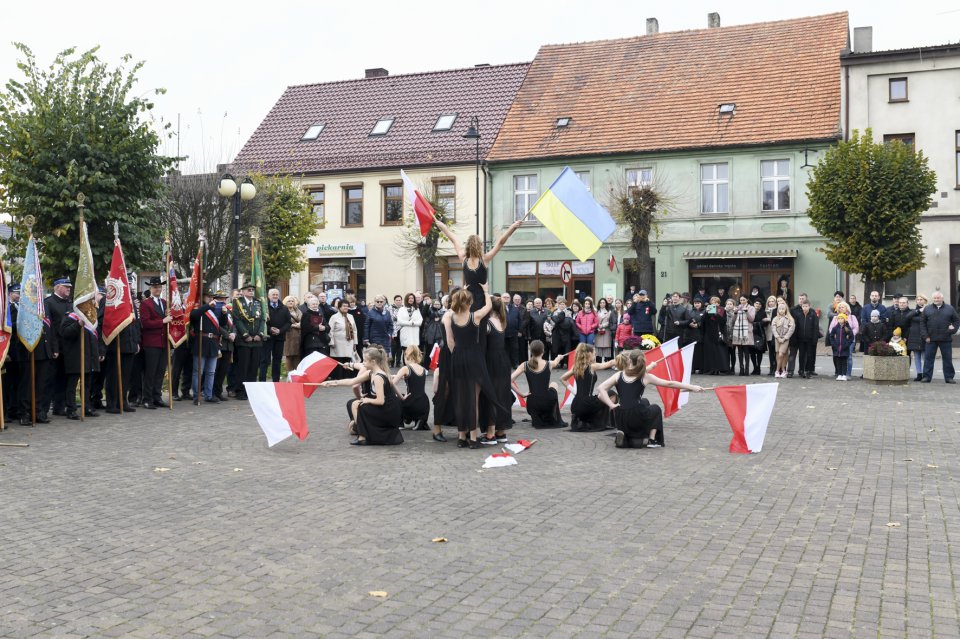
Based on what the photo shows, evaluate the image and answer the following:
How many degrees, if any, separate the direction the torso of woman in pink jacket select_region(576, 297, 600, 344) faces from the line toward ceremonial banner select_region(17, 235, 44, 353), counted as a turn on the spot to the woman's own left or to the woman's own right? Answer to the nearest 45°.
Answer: approximately 45° to the woman's own right

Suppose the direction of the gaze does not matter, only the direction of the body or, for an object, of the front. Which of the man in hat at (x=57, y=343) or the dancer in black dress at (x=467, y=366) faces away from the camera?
the dancer in black dress

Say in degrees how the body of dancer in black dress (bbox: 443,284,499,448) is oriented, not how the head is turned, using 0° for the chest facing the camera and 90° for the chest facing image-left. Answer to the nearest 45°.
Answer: approximately 180°

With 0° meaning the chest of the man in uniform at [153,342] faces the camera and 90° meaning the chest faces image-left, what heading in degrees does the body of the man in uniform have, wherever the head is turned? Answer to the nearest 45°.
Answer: approximately 315°

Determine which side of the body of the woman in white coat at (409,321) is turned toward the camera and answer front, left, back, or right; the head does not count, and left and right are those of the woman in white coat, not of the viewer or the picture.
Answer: front

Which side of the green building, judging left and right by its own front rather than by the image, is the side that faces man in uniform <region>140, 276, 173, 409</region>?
front

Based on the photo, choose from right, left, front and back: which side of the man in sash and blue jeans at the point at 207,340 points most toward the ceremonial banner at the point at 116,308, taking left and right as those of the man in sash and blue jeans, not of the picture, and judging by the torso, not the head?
right

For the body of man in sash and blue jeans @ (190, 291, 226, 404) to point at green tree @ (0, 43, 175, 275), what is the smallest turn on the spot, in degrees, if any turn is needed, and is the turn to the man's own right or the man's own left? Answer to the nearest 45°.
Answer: approximately 180°

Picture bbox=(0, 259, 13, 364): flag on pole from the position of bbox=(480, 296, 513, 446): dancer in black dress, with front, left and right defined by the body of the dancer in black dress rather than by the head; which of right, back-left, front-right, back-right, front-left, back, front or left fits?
front-left

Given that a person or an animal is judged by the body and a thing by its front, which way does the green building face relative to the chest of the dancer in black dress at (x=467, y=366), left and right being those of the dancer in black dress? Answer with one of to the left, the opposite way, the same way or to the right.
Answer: the opposite way
